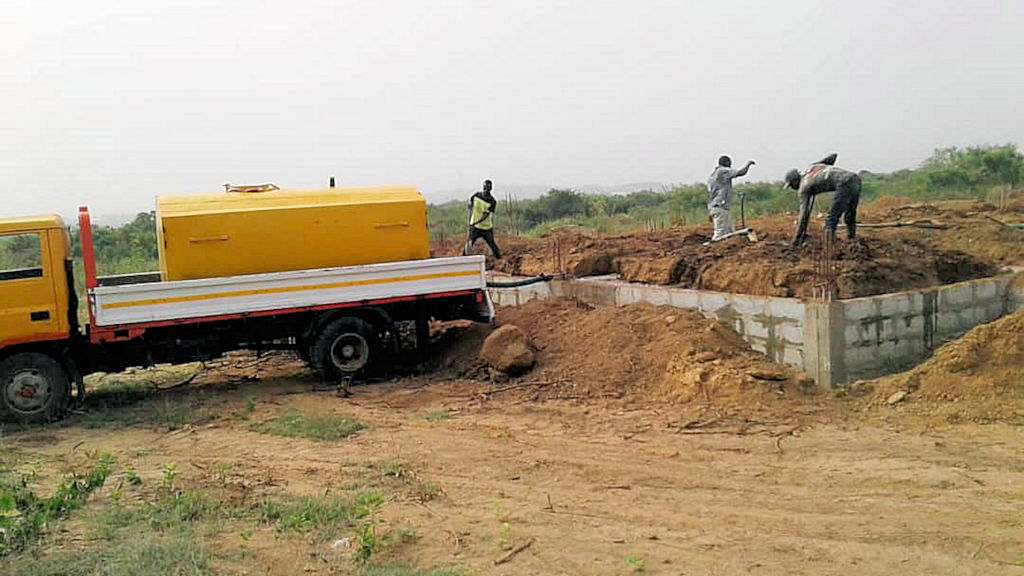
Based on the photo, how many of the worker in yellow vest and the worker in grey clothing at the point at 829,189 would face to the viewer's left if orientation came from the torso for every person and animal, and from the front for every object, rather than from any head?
1

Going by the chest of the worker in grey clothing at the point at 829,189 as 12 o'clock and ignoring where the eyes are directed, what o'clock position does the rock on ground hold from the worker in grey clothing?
The rock on ground is roughly at 11 o'clock from the worker in grey clothing.

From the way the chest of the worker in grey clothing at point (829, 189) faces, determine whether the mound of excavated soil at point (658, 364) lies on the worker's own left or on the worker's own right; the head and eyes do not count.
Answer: on the worker's own left

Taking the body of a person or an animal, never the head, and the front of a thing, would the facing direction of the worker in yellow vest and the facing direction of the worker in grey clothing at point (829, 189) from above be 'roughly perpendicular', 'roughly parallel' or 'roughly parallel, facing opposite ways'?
roughly perpendicular

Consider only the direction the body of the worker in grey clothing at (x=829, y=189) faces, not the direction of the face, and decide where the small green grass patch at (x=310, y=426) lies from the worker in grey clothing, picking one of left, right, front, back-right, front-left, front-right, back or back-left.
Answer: front-left

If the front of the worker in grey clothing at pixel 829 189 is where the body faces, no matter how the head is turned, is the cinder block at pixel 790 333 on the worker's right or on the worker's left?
on the worker's left

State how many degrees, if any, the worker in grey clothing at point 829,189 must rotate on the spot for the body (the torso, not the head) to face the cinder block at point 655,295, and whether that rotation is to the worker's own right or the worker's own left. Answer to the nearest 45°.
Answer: approximately 45° to the worker's own left

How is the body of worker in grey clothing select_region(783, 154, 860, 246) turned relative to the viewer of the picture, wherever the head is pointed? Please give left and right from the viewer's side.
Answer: facing to the left of the viewer

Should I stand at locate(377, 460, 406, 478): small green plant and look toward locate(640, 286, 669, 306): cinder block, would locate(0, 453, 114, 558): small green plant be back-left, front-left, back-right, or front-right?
back-left
